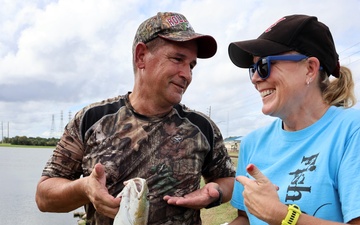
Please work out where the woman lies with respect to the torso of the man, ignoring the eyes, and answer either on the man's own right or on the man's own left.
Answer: on the man's own left

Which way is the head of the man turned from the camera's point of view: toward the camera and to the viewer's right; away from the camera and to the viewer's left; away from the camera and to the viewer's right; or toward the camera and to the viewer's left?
toward the camera and to the viewer's right

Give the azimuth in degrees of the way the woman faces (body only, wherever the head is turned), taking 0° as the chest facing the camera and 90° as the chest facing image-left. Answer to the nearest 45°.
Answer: approximately 45°

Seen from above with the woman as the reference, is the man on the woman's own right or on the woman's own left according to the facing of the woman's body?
on the woman's own right

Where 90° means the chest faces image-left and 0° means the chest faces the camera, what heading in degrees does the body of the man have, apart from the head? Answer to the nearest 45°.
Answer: approximately 0°
